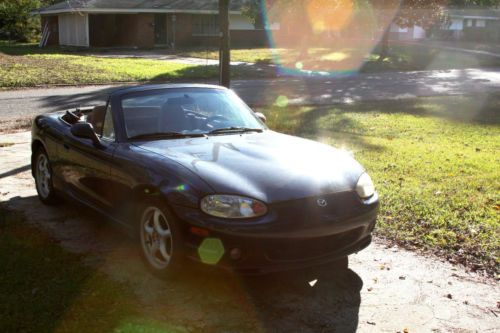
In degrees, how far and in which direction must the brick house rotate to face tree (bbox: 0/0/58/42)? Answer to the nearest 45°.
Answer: approximately 135° to its right

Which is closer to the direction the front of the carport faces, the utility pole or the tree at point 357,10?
the utility pole

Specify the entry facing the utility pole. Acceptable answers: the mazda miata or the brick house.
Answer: the brick house

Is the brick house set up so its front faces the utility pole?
yes

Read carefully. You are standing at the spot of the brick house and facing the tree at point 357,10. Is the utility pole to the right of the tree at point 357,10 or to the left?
right

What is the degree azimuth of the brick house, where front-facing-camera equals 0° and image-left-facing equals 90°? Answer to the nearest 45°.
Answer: approximately 0°

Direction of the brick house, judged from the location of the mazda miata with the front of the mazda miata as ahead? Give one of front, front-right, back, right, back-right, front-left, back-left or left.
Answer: back-left

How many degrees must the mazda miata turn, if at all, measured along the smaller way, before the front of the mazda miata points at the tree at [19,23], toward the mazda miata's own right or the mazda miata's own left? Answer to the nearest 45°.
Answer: approximately 135° to the mazda miata's own left

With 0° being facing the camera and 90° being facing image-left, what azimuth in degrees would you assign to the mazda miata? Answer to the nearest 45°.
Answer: approximately 315°
